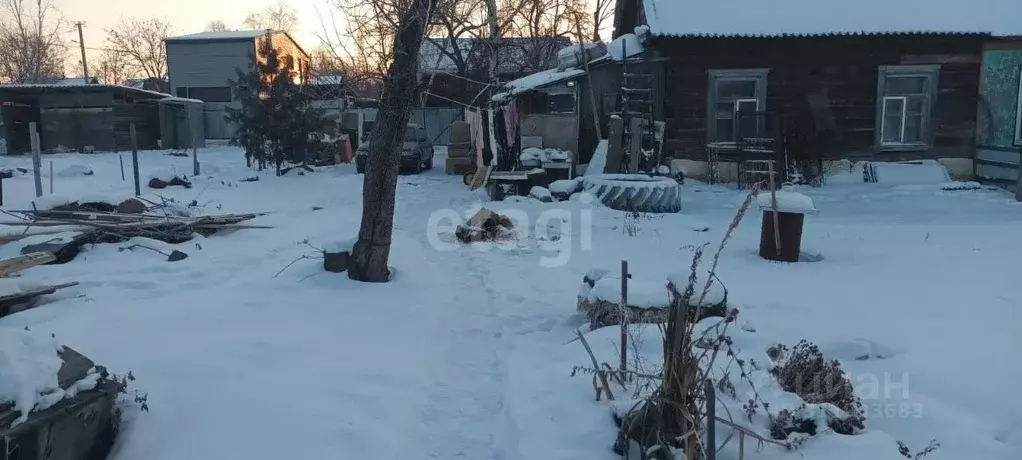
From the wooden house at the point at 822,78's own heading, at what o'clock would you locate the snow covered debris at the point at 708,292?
The snow covered debris is roughly at 12 o'clock from the wooden house.

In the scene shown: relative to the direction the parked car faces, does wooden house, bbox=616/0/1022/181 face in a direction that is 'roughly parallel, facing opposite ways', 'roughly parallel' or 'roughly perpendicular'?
roughly parallel

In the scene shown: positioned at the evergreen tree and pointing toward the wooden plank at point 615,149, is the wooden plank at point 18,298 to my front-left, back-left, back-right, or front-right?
front-right

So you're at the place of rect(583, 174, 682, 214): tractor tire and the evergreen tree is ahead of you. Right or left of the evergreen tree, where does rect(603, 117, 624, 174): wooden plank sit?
right

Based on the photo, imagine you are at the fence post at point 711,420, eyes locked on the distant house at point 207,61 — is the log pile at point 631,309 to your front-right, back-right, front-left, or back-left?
front-right

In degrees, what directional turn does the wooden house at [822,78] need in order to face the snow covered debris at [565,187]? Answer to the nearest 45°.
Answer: approximately 45° to its right

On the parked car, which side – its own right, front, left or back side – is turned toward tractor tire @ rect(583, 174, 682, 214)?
front

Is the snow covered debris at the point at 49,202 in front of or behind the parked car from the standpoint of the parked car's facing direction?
in front

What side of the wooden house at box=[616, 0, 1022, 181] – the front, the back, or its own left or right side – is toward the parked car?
right

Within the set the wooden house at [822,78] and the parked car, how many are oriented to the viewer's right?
0

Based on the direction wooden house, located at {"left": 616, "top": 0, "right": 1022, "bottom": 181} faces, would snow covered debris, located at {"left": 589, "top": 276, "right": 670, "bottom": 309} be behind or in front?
in front

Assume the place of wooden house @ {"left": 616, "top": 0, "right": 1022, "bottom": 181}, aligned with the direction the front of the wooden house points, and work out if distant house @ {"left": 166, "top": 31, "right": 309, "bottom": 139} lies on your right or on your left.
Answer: on your right

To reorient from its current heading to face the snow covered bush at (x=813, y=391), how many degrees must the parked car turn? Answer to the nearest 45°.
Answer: approximately 45° to its left

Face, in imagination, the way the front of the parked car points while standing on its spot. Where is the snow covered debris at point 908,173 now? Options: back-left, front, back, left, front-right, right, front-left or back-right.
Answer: left

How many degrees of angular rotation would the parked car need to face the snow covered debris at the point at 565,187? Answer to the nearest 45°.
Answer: approximately 45° to its left

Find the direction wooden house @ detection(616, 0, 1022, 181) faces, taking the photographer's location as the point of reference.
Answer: facing the viewer

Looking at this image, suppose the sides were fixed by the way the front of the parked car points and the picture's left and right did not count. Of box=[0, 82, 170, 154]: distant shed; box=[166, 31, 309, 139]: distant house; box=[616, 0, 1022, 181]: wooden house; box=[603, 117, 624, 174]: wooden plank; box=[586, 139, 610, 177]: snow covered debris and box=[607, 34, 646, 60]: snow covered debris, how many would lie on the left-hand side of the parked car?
4
